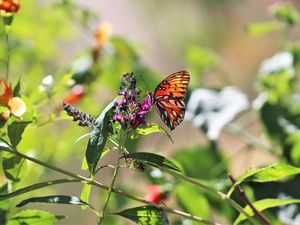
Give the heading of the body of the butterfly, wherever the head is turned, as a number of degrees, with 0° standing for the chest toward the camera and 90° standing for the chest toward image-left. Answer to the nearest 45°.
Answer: approximately 90°
